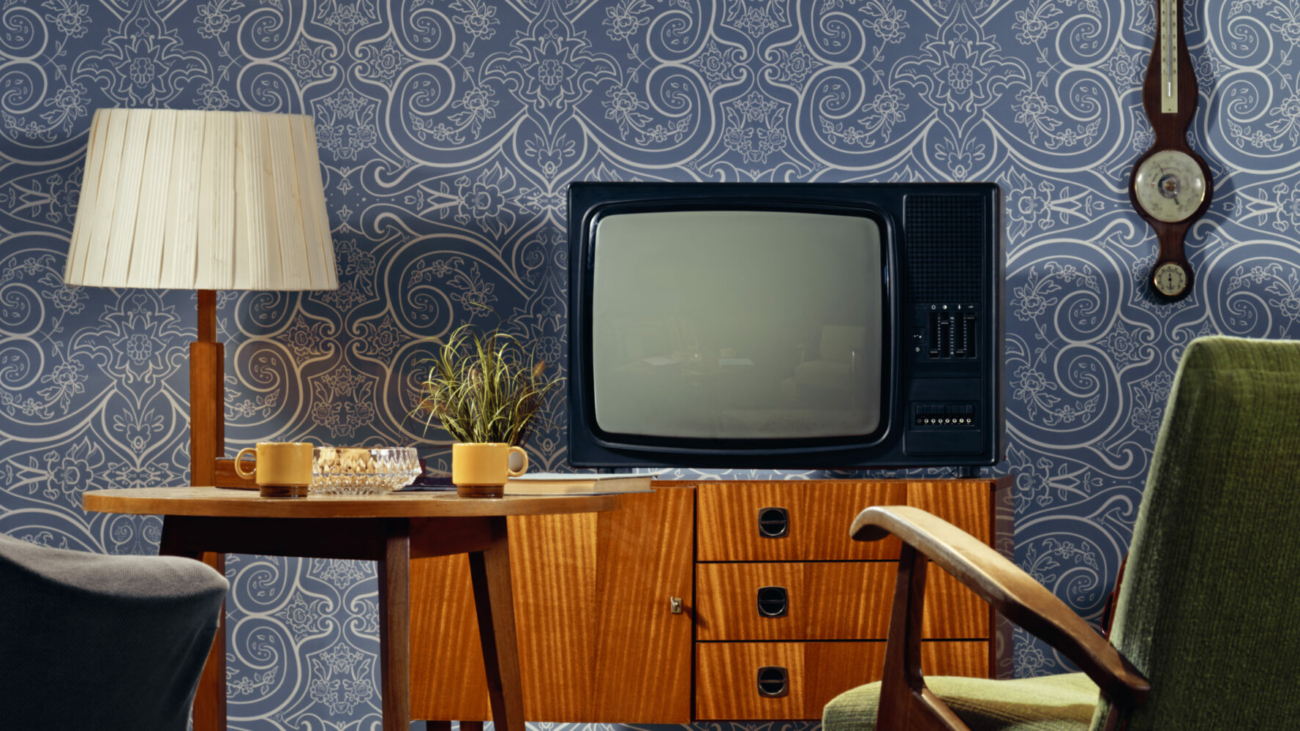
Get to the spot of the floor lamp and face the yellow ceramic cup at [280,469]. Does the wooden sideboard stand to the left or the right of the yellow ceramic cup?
left

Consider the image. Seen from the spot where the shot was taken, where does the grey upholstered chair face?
facing away from the viewer and to the right of the viewer

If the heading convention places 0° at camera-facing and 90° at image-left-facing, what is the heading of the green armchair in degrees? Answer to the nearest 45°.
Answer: approximately 135°

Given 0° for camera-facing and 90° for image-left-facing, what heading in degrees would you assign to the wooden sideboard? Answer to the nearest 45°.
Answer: approximately 0°

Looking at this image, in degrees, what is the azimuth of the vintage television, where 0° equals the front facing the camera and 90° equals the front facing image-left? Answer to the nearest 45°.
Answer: approximately 0°

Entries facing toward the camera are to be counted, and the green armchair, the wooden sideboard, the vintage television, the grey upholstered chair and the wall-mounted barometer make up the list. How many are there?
3
